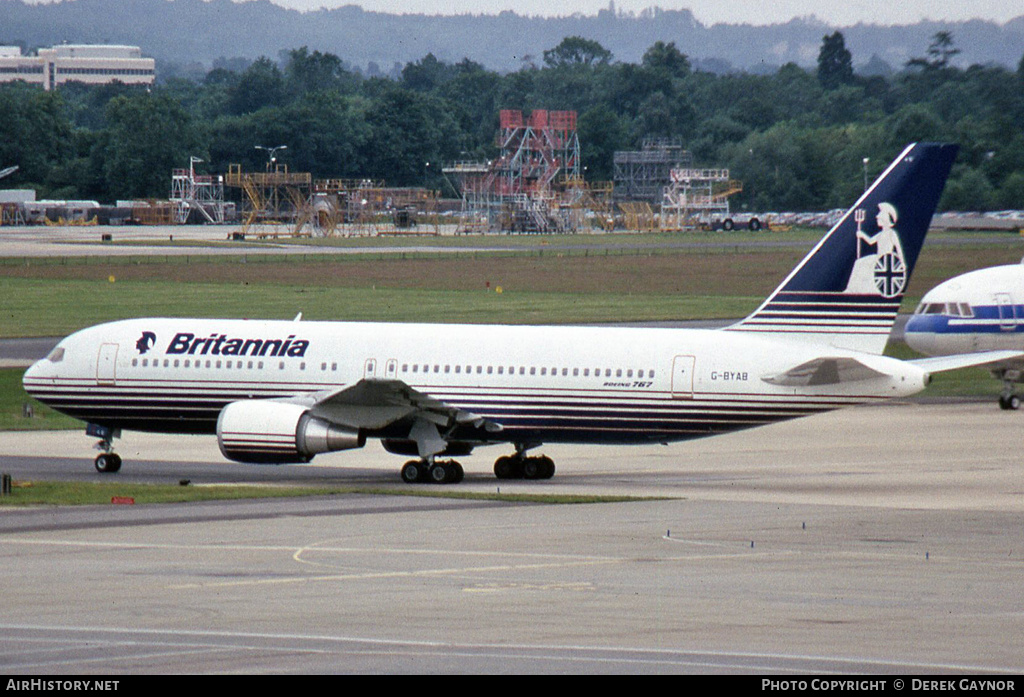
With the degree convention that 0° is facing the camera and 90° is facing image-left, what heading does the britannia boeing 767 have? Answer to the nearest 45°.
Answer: approximately 135°
